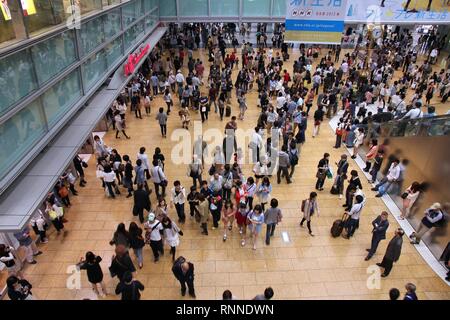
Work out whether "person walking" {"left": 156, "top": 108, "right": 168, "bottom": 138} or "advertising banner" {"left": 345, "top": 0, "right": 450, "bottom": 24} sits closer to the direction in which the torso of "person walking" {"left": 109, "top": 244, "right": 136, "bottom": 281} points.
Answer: the person walking

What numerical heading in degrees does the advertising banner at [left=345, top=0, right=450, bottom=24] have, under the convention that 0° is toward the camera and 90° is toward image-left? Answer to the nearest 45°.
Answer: approximately 0°

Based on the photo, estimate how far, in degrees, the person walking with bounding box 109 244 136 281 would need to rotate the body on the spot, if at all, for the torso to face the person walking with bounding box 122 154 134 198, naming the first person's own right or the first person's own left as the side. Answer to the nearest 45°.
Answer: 0° — they already face them

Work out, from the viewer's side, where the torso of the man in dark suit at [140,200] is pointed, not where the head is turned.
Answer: away from the camera

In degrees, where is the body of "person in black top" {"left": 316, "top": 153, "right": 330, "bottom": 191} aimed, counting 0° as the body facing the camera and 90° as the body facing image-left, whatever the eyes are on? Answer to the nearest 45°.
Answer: approximately 315°

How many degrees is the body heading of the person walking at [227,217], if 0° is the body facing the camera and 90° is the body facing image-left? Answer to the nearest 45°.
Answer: approximately 0°

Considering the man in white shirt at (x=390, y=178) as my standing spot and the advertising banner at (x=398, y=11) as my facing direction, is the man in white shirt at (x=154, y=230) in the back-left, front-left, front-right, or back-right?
back-left

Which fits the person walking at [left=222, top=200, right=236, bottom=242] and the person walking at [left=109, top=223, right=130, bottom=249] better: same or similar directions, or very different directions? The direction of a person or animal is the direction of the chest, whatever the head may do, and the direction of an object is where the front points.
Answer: very different directions

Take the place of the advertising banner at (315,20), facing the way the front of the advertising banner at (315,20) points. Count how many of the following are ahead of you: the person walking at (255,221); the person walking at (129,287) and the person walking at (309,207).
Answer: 3
